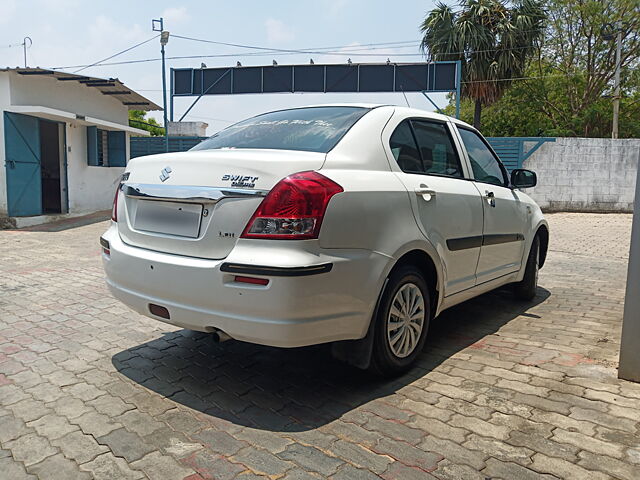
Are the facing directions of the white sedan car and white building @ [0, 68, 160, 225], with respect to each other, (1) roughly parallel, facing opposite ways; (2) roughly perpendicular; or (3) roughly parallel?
roughly perpendicular

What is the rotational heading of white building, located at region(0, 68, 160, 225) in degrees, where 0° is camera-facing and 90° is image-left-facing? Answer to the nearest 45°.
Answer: approximately 315°

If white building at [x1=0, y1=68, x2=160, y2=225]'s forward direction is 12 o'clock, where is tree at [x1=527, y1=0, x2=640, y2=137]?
The tree is roughly at 10 o'clock from the white building.

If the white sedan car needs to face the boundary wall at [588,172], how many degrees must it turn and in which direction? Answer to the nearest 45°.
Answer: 0° — it already faces it

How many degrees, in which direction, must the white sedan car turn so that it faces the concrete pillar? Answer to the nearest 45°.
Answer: approximately 45° to its right

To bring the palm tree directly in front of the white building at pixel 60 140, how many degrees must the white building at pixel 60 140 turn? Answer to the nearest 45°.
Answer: approximately 45° to its left

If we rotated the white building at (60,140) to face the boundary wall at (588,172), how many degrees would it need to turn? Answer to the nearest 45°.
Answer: approximately 45° to its left

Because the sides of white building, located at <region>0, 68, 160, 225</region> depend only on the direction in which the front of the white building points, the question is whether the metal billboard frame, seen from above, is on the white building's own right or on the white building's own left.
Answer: on the white building's own left

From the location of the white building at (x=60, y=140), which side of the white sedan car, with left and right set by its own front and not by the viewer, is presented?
left

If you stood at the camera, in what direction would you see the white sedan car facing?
facing away from the viewer and to the right of the viewer

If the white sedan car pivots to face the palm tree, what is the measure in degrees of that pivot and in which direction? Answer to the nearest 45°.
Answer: approximately 45° to its left
